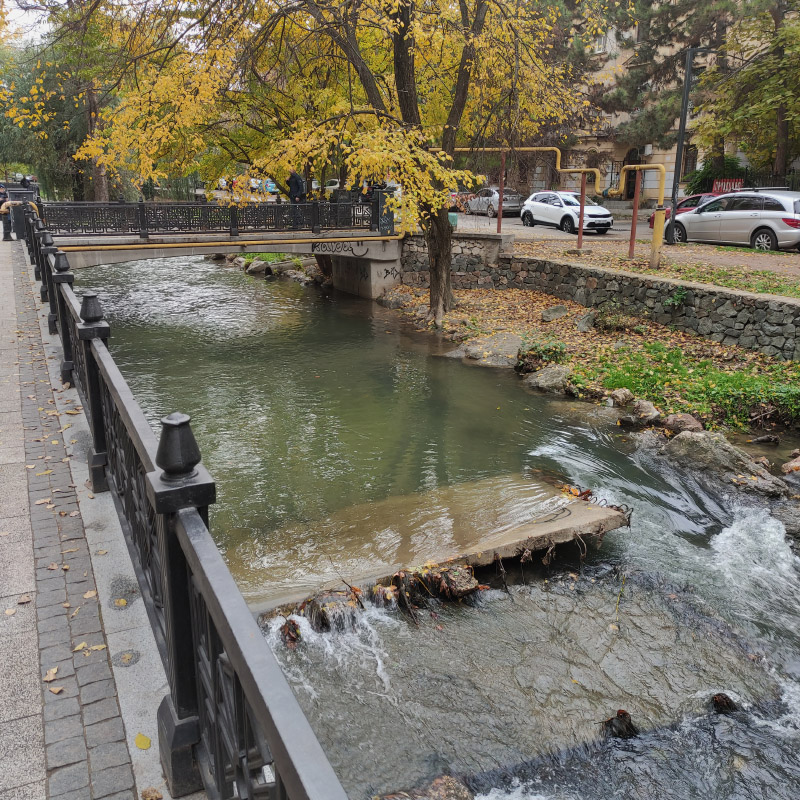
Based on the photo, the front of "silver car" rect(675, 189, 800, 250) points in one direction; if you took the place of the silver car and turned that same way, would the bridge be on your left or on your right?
on your left

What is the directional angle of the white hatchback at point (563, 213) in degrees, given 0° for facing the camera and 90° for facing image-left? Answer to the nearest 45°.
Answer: approximately 315°

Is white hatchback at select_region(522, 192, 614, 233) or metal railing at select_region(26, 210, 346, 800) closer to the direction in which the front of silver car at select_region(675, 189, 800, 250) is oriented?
the white hatchback

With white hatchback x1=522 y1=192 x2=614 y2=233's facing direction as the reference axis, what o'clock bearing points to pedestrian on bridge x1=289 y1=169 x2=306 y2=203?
The pedestrian on bridge is roughly at 3 o'clock from the white hatchback.

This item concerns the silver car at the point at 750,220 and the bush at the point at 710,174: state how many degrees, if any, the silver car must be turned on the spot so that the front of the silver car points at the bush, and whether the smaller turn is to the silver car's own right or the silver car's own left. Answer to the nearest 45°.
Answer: approximately 45° to the silver car's own right

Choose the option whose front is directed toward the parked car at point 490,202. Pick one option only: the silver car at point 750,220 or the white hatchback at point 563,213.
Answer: the silver car

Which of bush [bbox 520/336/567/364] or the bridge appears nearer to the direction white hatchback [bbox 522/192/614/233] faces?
the bush

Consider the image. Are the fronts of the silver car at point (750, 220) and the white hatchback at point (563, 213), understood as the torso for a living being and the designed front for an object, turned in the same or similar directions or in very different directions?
very different directions

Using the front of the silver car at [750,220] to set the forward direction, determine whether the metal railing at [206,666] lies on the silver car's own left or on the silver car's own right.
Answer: on the silver car's own left

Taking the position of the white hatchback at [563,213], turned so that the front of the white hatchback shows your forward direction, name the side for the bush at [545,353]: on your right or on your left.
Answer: on your right

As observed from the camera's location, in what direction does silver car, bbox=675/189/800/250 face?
facing away from the viewer and to the left of the viewer

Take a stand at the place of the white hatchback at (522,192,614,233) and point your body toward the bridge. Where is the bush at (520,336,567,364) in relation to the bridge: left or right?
left
